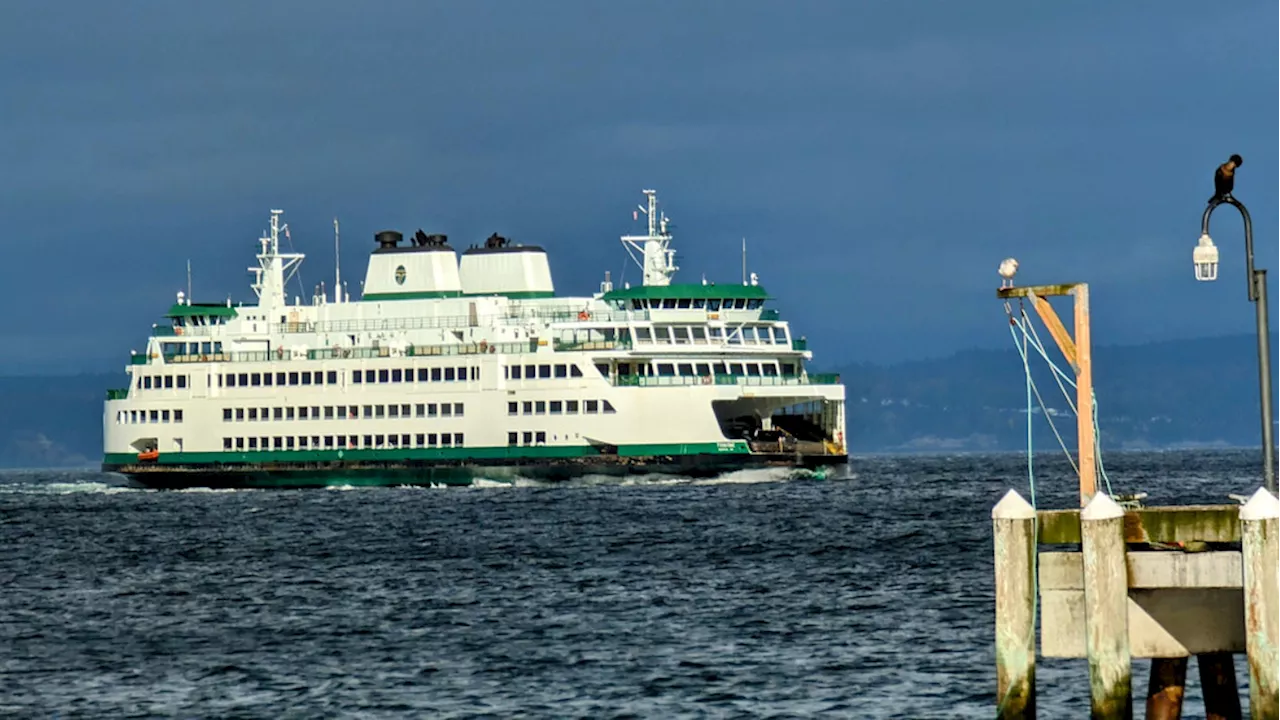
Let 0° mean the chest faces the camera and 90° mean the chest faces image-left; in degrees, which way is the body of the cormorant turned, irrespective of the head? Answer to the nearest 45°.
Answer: approximately 270°
